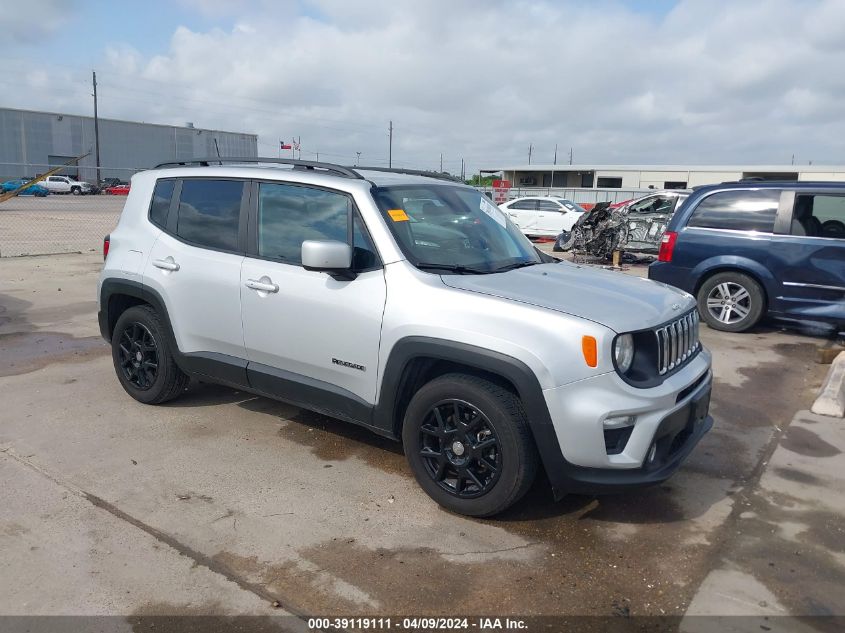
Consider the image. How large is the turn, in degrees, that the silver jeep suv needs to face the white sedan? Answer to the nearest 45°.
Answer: approximately 135° to its left

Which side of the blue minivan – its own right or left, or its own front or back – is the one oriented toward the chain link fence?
back

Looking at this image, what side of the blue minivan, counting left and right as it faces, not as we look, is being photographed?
right

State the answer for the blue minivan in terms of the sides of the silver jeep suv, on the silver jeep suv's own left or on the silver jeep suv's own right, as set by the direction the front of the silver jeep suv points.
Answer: on the silver jeep suv's own left

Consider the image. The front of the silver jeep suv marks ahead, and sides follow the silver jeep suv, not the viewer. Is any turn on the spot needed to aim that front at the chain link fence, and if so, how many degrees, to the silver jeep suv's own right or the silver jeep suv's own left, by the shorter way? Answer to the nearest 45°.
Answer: approximately 180°

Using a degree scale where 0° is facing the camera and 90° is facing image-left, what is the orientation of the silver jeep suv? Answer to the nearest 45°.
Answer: approximately 315°

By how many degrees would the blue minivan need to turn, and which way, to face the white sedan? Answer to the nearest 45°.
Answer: approximately 135° to its left
